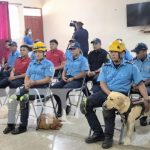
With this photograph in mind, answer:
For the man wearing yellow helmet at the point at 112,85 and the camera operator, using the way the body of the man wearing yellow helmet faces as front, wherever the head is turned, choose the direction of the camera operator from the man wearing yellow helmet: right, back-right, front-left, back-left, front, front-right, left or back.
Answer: back-right

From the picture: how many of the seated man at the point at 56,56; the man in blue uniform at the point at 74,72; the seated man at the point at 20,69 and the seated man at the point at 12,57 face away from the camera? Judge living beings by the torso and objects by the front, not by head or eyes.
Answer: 0

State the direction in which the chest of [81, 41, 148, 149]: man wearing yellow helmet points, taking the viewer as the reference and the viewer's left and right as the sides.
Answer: facing the viewer and to the left of the viewer

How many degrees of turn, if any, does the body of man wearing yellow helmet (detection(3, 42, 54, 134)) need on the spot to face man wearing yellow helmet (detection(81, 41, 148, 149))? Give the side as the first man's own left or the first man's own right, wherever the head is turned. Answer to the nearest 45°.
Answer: approximately 90° to the first man's own left

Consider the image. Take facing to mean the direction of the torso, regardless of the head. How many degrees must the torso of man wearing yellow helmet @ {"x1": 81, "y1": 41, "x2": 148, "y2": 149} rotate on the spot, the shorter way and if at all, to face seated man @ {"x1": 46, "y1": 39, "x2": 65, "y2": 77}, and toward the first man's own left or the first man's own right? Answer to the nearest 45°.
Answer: approximately 90° to the first man's own right

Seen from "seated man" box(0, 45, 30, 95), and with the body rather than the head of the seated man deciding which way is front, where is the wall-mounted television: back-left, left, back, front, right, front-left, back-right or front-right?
back

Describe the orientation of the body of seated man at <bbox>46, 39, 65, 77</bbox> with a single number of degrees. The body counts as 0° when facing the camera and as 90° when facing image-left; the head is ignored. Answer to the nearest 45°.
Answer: approximately 45°

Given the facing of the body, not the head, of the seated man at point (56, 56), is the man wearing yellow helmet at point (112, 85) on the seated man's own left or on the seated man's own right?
on the seated man's own left

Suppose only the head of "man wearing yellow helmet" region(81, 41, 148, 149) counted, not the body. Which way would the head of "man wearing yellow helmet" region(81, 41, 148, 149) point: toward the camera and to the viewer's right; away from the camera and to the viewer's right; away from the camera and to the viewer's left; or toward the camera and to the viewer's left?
toward the camera and to the viewer's left
